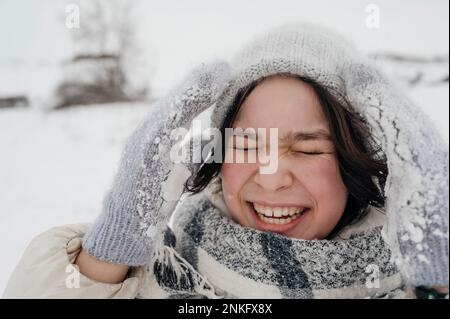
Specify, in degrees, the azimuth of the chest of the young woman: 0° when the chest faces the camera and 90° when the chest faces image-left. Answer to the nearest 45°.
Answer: approximately 0°

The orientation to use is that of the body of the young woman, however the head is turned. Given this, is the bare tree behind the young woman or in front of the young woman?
behind
